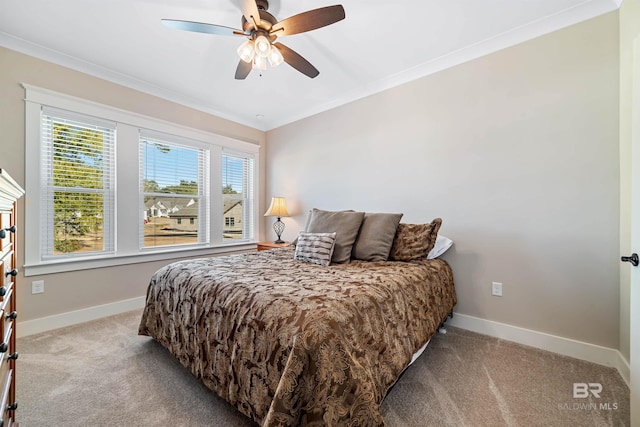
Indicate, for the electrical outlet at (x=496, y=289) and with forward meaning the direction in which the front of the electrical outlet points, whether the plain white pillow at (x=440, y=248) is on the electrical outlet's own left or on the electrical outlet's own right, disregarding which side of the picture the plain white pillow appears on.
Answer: on the electrical outlet's own right

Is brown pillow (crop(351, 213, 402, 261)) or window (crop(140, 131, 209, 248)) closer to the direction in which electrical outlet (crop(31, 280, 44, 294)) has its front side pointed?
the brown pillow

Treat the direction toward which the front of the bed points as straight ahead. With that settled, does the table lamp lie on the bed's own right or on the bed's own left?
on the bed's own right

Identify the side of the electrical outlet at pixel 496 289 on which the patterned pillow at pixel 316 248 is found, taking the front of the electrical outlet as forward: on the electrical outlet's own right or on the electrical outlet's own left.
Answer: on the electrical outlet's own right

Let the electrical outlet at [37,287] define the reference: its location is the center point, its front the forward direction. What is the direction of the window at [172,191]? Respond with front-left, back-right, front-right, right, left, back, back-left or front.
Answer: left

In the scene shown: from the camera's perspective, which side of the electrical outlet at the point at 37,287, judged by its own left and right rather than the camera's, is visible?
front

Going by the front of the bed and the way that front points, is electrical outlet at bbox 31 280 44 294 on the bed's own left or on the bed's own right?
on the bed's own right

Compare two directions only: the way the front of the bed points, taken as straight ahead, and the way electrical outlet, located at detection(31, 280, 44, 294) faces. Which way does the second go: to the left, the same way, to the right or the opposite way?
to the left

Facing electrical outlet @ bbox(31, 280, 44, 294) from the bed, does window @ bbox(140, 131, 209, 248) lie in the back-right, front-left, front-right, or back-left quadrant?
front-right

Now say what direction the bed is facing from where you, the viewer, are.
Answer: facing the viewer and to the left of the viewer

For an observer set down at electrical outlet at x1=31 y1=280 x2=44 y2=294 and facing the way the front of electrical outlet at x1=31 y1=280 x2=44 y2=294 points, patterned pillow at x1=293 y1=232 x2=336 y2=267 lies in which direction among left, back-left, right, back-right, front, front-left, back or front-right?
front-left

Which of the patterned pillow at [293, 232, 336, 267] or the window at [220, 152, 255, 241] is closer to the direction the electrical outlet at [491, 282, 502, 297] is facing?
the patterned pillow

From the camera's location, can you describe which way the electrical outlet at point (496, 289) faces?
facing the viewer

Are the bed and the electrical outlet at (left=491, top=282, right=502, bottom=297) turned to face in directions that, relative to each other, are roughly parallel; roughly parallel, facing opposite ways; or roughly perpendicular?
roughly parallel
